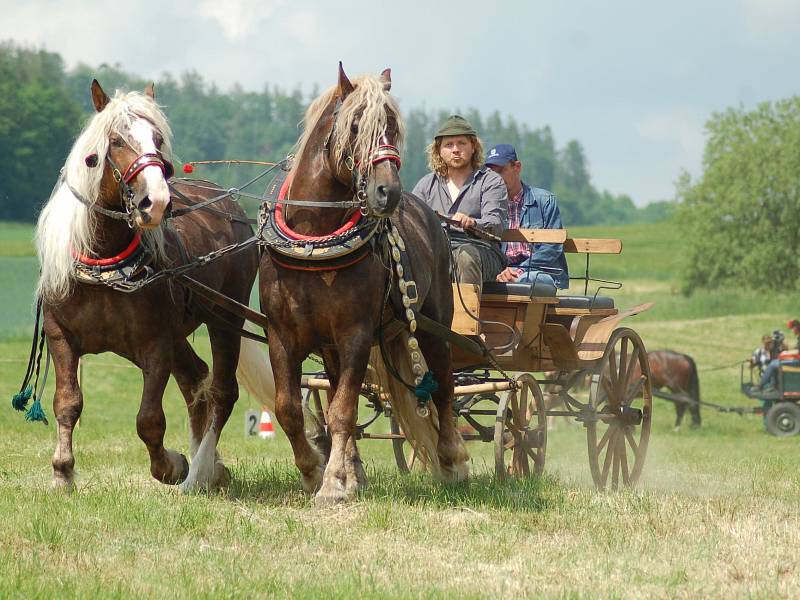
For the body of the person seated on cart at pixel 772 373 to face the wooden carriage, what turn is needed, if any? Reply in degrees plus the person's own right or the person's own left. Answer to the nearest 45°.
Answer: approximately 90° to the person's own left

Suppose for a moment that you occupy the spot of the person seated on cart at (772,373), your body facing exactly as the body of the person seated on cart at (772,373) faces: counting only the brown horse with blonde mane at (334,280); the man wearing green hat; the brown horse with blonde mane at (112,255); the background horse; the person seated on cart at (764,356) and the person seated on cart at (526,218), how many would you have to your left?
4

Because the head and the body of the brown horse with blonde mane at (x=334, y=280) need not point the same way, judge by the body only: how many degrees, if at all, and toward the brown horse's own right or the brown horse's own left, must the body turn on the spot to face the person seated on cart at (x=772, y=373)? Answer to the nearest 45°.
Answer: approximately 180°

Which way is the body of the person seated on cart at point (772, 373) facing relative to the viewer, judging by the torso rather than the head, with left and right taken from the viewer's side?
facing to the left of the viewer

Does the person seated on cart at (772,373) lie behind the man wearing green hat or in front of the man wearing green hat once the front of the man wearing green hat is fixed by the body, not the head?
behind

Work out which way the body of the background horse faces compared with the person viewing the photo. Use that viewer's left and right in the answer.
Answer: facing to the left of the viewer

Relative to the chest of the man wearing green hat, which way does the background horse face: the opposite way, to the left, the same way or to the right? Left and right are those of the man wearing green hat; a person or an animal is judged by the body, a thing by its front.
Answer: to the right

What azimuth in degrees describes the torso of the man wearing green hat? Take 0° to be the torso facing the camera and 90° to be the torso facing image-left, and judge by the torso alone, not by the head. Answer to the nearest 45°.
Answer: approximately 0°

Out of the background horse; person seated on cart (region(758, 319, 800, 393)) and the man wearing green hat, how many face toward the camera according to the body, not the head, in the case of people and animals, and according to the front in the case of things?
1

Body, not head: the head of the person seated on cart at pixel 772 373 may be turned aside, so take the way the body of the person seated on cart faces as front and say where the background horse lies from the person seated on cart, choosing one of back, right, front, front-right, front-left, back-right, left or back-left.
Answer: front-right

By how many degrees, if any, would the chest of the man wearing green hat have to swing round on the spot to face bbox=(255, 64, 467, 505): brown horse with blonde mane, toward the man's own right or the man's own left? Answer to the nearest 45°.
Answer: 0° — they already face it

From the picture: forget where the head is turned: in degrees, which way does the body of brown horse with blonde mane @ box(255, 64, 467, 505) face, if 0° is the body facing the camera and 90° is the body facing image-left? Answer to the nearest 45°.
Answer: approximately 45°

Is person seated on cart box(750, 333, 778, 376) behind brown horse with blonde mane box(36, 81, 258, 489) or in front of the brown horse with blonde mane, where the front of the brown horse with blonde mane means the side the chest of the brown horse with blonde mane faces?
behind
